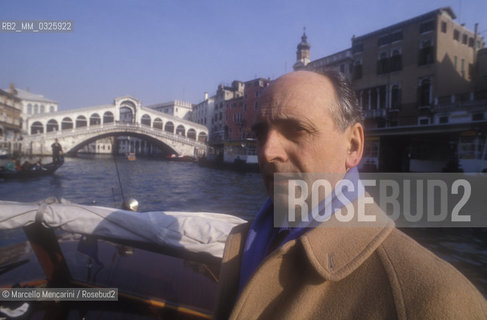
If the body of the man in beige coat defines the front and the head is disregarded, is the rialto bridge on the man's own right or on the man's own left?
on the man's own right

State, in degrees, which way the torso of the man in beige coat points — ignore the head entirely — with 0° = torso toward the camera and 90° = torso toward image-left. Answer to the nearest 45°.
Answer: approximately 45°

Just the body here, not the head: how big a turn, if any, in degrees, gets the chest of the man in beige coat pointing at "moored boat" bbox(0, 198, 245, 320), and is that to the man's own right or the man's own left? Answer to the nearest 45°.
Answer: approximately 90° to the man's own right

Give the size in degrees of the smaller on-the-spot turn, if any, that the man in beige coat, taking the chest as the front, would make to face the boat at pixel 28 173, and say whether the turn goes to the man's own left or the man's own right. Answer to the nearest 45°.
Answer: approximately 90° to the man's own right
